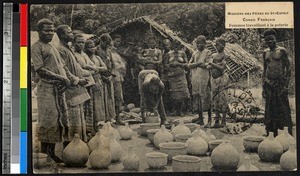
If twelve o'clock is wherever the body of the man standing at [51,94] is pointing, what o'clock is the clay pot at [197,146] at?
The clay pot is roughly at 11 o'clock from the man standing.

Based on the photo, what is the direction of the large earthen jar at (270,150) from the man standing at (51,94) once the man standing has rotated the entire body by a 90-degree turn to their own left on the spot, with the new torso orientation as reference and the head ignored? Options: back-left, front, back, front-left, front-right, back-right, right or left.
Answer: front-right

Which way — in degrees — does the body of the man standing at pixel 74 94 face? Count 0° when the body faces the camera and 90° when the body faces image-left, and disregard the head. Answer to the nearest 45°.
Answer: approximately 270°

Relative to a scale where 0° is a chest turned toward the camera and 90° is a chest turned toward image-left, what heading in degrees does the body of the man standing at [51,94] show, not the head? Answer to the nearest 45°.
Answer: approximately 315°

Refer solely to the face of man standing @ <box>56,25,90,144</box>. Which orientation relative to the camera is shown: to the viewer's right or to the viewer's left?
to the viewer's right

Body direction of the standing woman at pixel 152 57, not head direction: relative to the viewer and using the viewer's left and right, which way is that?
facing the viewer
